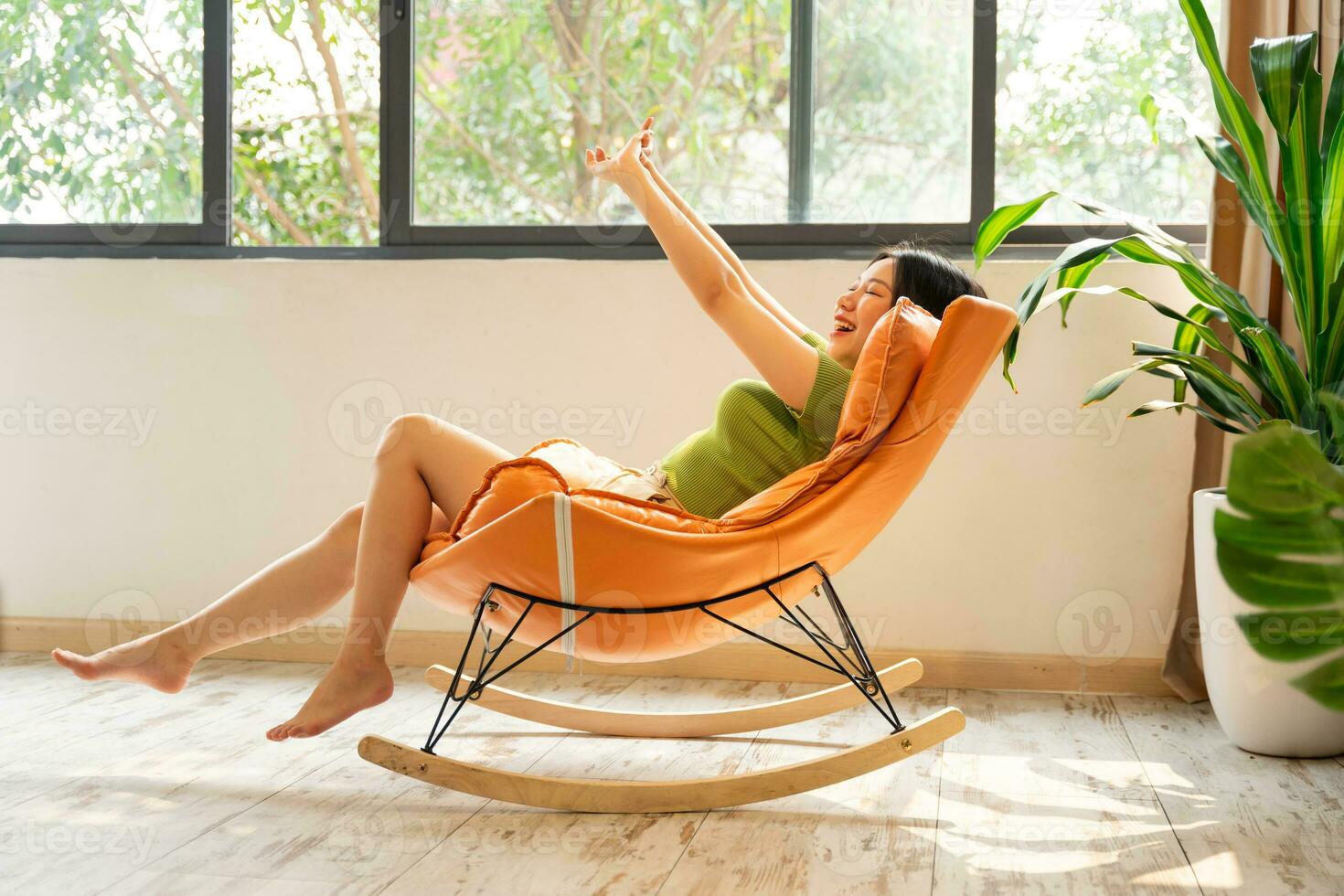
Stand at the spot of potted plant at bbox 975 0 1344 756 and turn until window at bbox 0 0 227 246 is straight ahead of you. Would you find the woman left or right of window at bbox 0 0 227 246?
left

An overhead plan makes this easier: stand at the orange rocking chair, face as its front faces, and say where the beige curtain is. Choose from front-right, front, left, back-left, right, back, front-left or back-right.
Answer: back-right

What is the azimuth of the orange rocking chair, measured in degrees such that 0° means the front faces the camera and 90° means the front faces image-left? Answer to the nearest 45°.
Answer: approximately 90°

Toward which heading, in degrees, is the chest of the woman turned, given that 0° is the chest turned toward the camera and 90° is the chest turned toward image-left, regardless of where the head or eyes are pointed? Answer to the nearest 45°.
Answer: approximately 90°

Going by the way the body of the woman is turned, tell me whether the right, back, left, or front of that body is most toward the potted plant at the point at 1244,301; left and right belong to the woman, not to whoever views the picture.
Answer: back

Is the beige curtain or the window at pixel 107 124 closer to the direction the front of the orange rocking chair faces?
the window
